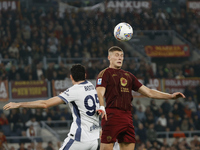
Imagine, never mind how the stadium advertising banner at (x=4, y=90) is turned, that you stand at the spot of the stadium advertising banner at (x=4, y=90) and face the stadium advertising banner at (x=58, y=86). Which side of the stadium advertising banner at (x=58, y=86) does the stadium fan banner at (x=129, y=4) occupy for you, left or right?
left

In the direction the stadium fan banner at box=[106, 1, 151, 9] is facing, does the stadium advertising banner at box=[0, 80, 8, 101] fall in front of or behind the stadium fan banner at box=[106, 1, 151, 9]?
in front

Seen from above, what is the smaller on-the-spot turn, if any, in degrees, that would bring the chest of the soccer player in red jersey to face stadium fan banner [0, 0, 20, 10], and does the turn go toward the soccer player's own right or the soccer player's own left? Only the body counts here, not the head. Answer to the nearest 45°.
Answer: approximately 180°

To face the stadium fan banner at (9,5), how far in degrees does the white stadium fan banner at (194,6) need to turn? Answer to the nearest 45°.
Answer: approximately 45° to its right

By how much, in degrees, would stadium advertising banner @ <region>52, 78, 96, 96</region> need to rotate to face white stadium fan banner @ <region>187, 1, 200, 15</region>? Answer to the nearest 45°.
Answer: approximately 135° to its left

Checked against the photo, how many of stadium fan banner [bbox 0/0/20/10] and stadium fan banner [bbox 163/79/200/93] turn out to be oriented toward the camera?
2

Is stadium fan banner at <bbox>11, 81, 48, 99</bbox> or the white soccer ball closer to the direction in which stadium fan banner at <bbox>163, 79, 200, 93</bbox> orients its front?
the white soccer ball

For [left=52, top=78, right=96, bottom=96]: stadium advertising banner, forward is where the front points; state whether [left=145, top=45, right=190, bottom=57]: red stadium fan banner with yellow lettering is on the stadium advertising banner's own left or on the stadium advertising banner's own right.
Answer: on the stadium advertising banner's own left

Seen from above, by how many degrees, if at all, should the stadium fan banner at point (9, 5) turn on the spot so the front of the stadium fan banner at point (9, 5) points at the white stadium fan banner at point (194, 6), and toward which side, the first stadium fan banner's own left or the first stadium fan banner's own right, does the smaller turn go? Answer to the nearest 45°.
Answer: approximately 90° to the first stadium fan banner's own left
